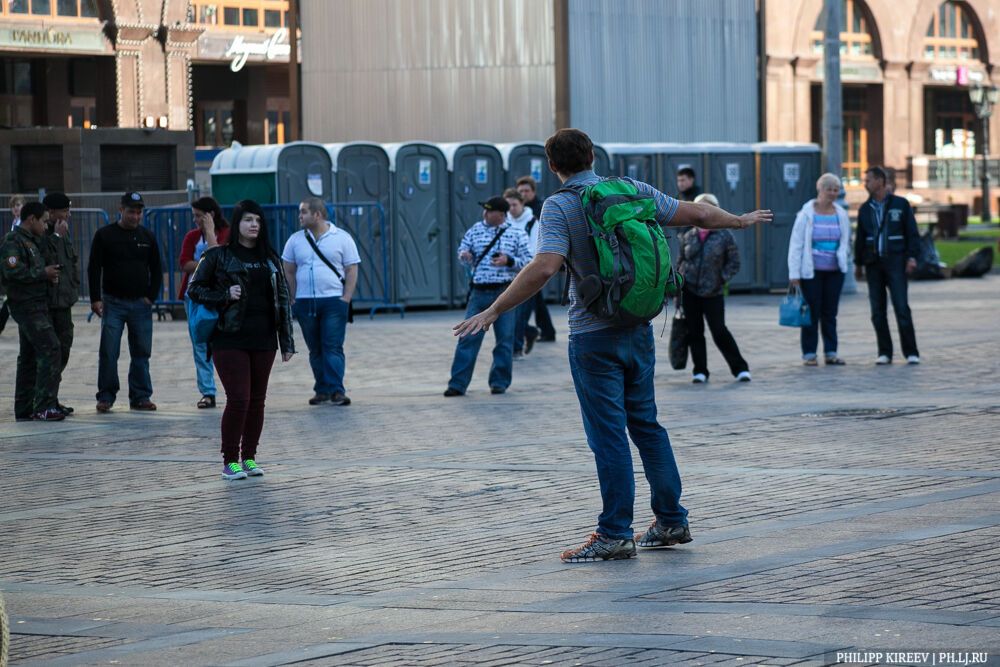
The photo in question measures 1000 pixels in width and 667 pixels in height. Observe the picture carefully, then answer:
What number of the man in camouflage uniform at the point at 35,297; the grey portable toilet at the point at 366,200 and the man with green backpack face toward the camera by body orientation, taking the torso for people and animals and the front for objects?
1

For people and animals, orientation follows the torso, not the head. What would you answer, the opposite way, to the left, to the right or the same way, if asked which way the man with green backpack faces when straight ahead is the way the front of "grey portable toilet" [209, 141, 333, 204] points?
the opposite way

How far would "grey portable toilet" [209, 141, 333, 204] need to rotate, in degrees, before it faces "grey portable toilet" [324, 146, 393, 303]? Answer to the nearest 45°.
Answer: approximately 45° to its left

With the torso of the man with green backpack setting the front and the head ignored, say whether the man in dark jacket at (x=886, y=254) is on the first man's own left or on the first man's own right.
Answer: on the first man's own right

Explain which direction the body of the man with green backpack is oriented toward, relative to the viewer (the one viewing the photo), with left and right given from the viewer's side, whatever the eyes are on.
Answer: facing away from the viewer and to the left of the viewer

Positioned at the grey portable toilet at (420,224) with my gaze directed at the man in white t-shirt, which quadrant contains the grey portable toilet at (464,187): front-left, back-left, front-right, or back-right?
back-left

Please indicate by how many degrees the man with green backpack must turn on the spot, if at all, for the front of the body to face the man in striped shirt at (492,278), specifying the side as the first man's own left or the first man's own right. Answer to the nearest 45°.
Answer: approximately 45° to the first man's own right

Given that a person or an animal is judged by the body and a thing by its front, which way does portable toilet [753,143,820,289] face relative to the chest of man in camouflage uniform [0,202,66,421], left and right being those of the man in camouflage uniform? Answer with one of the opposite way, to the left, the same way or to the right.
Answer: to the right

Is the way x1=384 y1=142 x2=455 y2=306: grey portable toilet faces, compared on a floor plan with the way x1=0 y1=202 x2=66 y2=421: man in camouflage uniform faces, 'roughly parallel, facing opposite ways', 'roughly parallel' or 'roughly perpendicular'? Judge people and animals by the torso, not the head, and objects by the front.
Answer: roughly perpendicular
